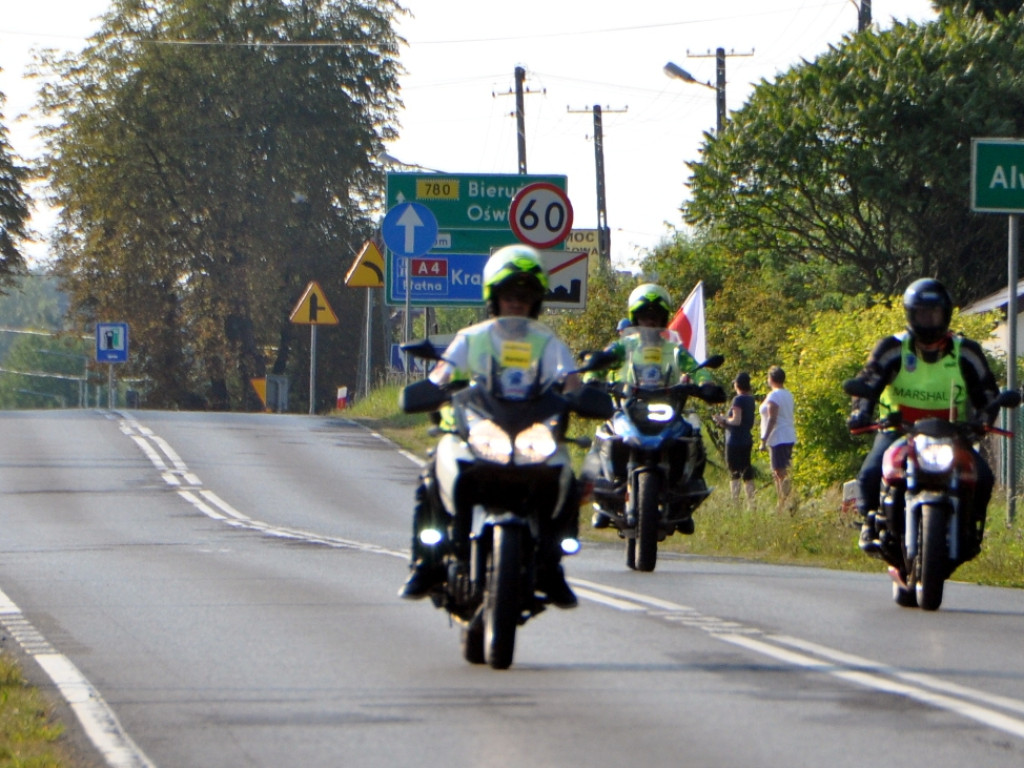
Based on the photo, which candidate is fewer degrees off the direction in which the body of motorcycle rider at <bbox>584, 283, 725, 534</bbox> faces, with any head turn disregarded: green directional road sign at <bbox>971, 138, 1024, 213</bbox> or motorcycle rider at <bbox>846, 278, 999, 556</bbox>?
the motorcycle rider

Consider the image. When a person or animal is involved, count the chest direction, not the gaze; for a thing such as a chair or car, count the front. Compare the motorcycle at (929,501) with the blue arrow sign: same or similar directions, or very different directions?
same or similar directions

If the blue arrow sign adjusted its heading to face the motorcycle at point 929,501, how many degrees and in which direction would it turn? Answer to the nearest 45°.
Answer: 0° — it already faces it

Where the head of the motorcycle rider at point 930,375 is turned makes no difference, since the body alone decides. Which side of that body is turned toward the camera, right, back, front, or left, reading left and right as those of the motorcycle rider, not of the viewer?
front

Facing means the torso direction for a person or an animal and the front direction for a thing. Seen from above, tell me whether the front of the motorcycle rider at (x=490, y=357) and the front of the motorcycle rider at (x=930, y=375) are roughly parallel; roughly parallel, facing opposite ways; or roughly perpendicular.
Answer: roughly parallel

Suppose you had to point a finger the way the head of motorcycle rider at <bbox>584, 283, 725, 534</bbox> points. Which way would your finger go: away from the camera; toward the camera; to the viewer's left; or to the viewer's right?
toward the camera

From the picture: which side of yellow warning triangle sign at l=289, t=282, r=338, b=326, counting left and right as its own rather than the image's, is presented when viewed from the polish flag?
front

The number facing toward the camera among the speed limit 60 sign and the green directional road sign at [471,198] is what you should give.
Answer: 2

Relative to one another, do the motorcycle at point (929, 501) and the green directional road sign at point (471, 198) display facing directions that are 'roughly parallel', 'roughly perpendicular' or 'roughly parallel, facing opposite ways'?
roughly parallel

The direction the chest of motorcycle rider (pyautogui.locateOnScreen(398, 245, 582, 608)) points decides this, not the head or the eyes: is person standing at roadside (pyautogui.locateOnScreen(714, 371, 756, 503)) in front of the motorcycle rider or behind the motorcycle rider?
behind

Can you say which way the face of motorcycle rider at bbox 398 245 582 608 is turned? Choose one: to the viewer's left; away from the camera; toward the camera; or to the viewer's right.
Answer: toward the camera

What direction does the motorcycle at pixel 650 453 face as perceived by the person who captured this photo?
facing the viewer

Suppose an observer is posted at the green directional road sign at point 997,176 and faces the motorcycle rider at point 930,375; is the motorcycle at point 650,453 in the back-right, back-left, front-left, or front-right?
front-right

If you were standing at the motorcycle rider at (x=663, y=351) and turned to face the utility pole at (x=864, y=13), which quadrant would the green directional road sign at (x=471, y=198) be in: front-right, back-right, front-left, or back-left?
front-left

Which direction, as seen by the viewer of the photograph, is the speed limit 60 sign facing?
facing the viewer

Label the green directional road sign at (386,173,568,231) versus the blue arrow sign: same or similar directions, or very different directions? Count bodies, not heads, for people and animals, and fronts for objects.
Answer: same or similar directions
